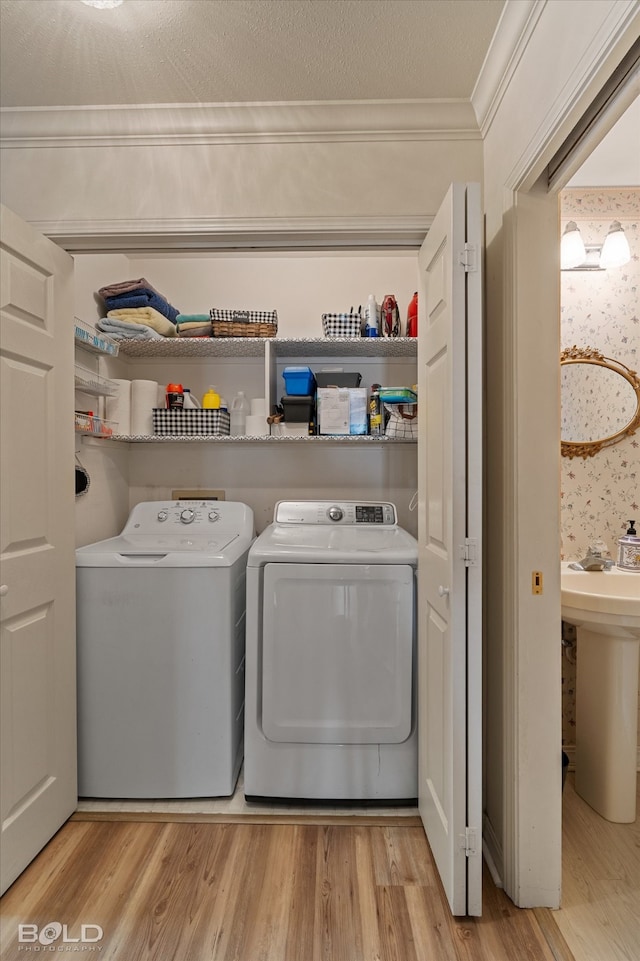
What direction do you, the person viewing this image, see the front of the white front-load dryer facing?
facing the viewer

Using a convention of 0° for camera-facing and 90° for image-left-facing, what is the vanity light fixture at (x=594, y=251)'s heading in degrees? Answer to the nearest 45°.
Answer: approximately 0°

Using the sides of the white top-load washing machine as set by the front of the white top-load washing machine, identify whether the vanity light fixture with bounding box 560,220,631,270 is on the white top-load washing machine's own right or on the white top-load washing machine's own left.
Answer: on the white top-load washing machine's own left

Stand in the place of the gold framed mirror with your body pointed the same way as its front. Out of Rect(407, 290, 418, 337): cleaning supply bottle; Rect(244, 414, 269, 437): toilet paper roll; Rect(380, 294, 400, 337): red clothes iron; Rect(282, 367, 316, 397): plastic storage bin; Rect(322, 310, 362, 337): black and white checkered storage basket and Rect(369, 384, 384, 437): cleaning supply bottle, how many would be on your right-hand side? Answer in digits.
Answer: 6

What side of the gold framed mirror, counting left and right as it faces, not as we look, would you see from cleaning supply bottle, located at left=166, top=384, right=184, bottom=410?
right

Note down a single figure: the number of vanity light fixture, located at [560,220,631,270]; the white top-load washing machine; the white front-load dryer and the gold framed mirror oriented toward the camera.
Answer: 4

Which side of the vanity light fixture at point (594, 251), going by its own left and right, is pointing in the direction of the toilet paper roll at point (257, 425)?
right

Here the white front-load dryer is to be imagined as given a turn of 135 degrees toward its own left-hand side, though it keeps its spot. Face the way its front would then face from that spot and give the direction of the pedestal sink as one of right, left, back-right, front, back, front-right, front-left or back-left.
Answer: front-right

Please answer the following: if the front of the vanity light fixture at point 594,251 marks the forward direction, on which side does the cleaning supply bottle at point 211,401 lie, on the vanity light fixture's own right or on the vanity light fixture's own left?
on the vanity light fixture's own right

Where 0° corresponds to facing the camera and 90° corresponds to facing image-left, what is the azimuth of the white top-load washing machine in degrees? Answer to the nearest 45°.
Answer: approximately 0°

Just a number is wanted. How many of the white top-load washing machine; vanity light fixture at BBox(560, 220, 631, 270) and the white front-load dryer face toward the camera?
3
